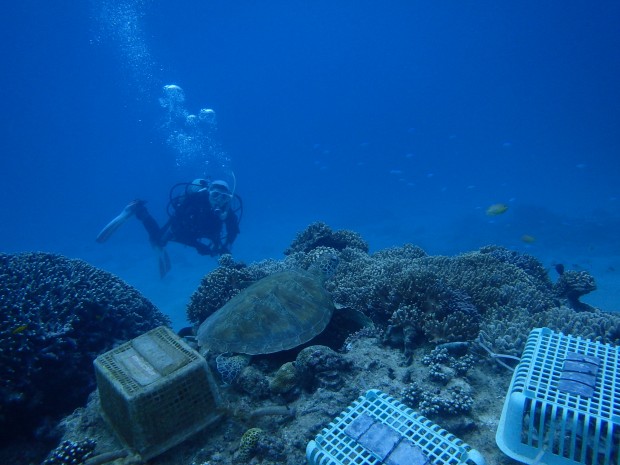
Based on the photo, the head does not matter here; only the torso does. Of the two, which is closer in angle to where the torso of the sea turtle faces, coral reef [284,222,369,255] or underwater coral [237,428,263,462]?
the coral reef

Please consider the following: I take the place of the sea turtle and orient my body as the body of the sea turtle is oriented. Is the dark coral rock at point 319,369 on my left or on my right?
on my right

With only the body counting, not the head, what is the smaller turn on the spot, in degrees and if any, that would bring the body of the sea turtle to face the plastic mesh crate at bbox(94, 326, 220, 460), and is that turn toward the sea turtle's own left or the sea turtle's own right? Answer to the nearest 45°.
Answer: approximately 180°

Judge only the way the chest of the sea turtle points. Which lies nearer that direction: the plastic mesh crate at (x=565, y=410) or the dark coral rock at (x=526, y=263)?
the dark coral rock

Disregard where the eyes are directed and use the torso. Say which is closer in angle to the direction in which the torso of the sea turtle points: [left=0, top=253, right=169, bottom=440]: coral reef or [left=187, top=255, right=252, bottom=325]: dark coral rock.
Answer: the dark coral rock

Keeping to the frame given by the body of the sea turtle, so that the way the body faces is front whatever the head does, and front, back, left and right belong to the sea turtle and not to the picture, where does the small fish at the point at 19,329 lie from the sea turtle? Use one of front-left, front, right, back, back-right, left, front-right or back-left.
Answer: back-left

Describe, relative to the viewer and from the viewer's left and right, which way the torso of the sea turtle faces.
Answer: facing away from the viewer and to the right of the viewer

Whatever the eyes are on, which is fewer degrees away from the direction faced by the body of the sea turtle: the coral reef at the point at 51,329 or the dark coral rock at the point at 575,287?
the dark coral rock
